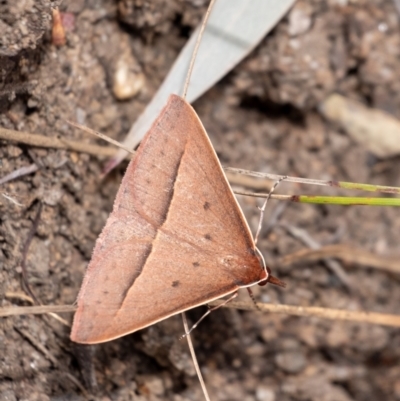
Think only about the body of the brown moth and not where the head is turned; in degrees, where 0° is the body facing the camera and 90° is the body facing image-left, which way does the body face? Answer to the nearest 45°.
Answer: approximately 270°

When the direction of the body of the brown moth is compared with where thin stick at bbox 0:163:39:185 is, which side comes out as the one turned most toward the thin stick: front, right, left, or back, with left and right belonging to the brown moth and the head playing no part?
back

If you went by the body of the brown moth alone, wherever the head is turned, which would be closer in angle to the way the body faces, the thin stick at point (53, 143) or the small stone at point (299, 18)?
the small stone

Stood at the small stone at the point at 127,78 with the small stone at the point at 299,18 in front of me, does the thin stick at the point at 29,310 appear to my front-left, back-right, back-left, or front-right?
back-right

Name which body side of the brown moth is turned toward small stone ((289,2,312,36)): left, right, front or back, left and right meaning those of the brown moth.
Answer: left

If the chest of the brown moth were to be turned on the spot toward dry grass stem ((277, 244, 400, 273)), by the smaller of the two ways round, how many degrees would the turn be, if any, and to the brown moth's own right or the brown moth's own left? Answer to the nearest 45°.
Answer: approximately 45° to the brown moth's own left

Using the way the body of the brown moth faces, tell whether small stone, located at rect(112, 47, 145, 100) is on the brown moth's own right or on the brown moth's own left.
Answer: on the brown moth's own left

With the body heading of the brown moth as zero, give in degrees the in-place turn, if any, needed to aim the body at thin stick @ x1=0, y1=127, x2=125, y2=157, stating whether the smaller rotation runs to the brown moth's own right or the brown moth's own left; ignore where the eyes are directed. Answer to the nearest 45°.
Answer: approximately 135° to the brown moth's own left
